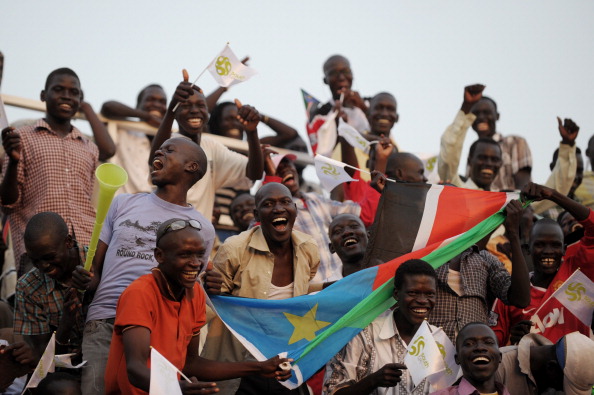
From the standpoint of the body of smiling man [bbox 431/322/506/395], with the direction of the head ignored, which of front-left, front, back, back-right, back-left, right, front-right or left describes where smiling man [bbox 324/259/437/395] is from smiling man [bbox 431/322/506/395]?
right

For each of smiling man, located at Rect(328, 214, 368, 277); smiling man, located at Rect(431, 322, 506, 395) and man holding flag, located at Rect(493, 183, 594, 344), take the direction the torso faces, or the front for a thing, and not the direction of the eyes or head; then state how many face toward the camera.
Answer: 3

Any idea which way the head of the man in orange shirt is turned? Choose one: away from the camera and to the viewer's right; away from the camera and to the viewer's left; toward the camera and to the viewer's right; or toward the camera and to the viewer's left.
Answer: toward the camera and to the viewer's right

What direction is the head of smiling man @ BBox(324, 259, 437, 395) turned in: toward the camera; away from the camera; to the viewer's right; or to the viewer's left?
toward the camera

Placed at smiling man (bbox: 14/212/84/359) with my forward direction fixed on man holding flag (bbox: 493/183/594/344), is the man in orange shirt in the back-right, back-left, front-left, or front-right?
front-right

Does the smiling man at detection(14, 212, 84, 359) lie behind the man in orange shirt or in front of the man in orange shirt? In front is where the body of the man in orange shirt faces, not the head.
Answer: behind

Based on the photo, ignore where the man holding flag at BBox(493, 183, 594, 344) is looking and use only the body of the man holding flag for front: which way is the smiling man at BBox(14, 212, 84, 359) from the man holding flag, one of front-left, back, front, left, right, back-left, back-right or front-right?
front-right

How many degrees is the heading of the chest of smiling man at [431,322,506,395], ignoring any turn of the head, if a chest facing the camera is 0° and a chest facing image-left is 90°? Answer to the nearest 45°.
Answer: approximately 0°

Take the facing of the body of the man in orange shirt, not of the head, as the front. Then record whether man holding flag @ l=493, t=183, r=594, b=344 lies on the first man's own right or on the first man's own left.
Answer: on the first man's own left

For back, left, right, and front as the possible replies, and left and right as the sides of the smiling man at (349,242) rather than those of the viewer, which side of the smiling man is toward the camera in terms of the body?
front

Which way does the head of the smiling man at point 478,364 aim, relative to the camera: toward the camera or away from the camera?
toward the camera

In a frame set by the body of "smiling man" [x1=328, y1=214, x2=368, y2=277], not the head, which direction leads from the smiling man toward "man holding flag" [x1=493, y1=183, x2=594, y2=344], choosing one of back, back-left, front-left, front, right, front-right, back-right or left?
left

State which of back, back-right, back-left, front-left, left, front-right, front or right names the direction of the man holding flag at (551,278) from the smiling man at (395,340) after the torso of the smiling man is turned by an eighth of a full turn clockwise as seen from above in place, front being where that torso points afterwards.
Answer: back-left

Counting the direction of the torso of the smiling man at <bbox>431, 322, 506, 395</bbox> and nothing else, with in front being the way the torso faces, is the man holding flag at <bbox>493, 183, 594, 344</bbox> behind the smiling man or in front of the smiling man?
behind

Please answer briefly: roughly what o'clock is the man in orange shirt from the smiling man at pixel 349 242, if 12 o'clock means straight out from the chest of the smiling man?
The man in orange shirt is roughly at 1 o'clock from the smiling man.
